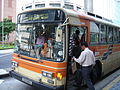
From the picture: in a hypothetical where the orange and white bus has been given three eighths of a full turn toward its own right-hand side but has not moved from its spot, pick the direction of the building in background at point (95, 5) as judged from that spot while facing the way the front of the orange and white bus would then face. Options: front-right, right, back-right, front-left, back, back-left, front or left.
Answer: front

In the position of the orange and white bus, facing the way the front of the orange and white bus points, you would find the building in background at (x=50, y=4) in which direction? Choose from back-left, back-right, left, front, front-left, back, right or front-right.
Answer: back-right

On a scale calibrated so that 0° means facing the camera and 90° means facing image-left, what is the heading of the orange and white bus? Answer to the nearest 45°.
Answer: approximately 45°
